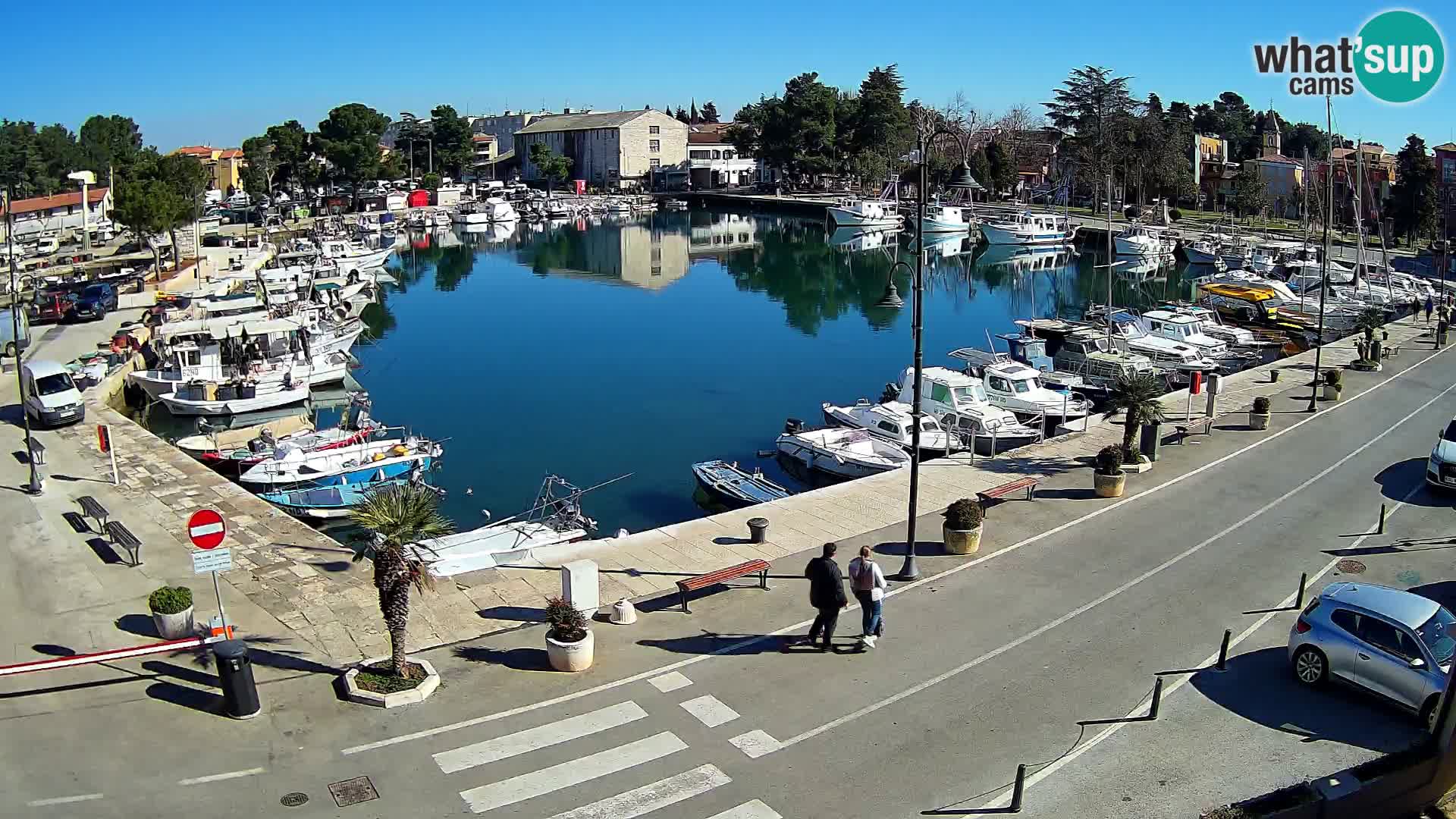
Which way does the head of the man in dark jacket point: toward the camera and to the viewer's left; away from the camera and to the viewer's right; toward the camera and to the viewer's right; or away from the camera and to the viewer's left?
away from the camera and to the viewer's right

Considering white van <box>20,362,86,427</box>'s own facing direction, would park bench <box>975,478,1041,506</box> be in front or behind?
in front

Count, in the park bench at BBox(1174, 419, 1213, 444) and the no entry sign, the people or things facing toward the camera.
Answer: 1

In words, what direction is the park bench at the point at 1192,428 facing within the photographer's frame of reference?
facing away from the viewer and to the left of the viewer

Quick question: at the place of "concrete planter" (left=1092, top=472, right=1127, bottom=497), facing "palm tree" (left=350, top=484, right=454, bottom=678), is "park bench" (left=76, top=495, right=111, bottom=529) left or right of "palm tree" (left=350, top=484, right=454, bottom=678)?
right

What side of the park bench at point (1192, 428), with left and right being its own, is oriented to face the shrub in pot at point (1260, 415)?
right

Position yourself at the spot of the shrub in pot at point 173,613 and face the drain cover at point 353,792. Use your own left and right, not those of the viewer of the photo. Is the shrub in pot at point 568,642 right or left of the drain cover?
left

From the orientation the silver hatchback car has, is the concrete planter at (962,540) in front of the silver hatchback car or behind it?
behind
